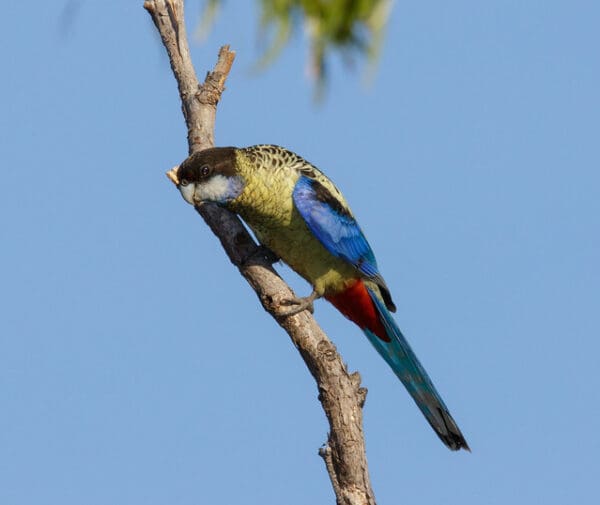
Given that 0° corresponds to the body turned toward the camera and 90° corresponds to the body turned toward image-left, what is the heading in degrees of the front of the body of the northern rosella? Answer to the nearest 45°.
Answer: approximately 90°
